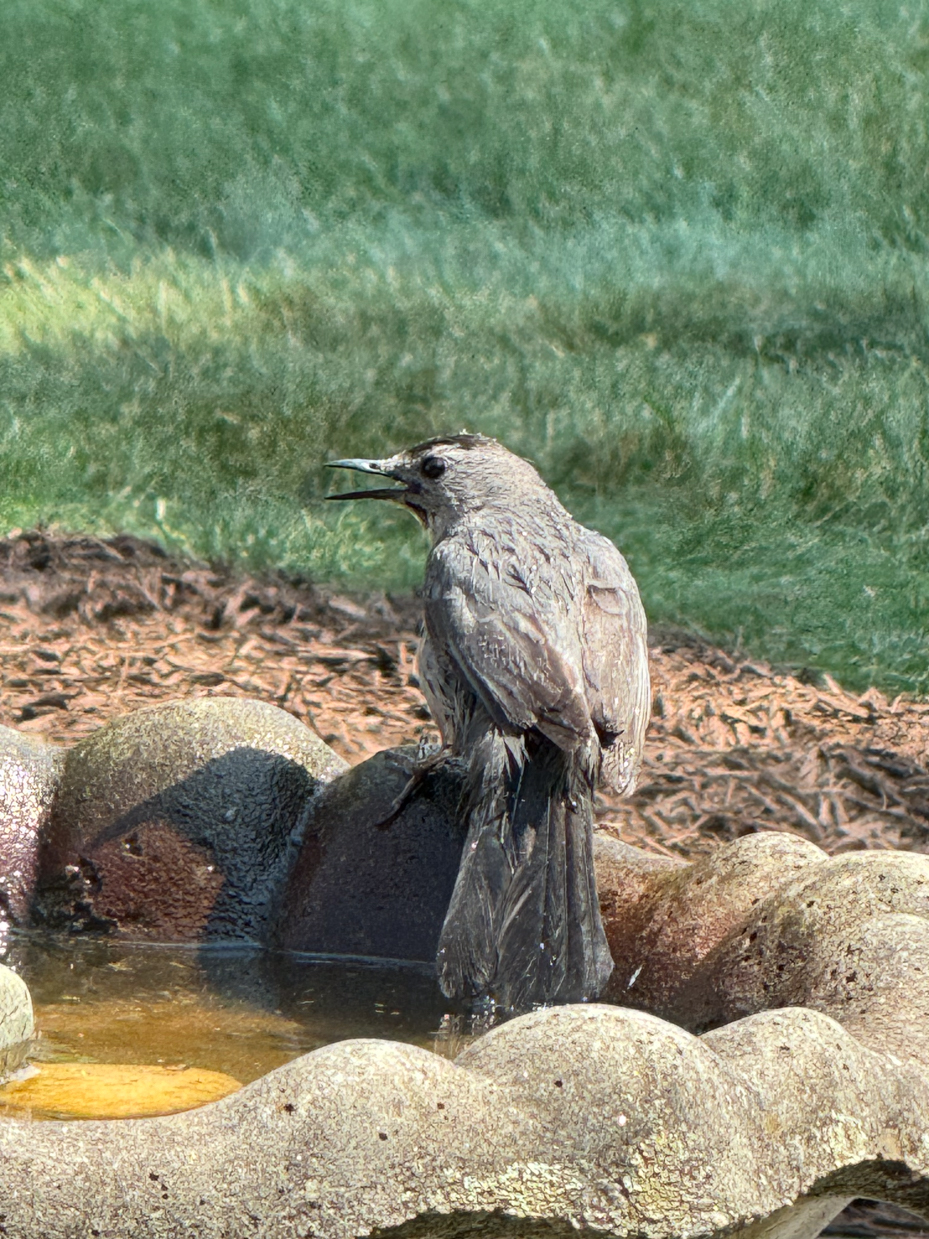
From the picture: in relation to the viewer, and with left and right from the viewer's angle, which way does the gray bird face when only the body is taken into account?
facing away from the viewer and to the left of the viewer
